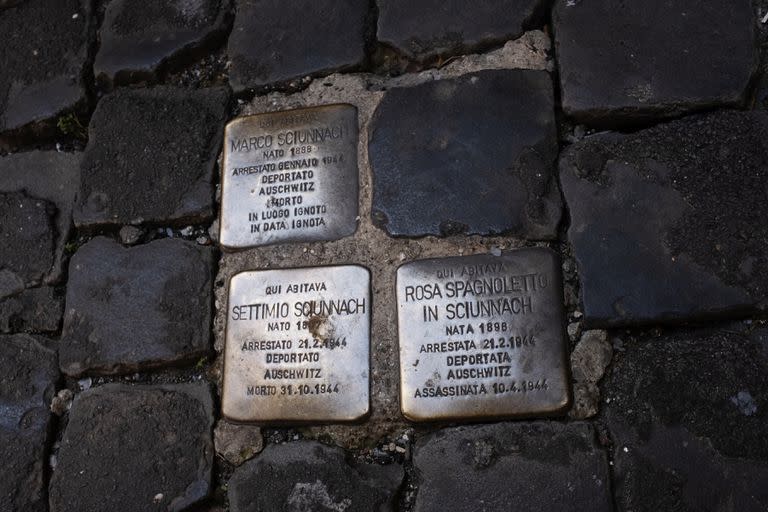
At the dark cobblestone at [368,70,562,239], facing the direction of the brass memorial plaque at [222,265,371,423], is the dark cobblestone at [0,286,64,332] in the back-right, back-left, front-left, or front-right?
front-right

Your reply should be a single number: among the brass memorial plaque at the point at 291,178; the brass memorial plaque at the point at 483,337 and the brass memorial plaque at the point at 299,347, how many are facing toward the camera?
3

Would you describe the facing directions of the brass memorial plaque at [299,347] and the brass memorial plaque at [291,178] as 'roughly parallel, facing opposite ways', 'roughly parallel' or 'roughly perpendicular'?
roughly parallel

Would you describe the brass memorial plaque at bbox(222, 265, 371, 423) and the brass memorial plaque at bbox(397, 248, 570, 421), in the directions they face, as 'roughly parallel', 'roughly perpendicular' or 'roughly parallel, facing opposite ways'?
roughly parallel

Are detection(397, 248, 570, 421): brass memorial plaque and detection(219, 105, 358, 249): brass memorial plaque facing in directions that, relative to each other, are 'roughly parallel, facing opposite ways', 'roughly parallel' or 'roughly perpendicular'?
roughly parallel
